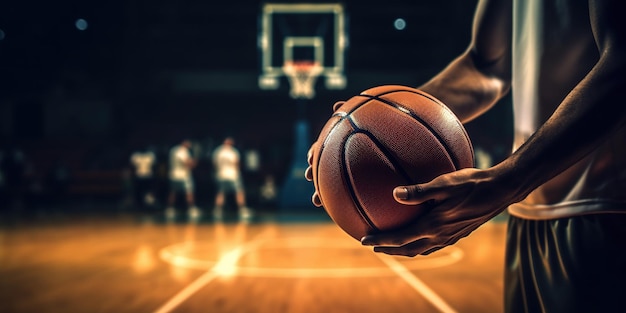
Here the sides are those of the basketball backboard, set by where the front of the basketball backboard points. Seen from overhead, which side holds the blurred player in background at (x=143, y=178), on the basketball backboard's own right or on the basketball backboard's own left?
on the basketball backboard's own right

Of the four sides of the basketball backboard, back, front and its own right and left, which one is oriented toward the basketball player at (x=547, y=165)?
front

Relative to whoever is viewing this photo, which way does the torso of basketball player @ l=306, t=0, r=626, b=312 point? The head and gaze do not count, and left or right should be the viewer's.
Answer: facing the viewer and to the left of the viewer

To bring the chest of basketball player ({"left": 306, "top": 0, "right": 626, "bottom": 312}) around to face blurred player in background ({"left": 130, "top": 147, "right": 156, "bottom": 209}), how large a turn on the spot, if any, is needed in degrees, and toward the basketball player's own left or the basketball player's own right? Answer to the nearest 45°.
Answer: approximately 90° to the basketball player's own right

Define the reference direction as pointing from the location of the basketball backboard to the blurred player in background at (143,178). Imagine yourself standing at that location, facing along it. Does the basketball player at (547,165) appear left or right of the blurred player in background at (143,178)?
left

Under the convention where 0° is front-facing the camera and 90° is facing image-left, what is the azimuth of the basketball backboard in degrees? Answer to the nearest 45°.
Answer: approximately 0°

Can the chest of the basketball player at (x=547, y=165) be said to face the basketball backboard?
no

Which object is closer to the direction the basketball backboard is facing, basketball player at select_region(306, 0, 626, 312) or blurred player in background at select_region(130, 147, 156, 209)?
the basketball player

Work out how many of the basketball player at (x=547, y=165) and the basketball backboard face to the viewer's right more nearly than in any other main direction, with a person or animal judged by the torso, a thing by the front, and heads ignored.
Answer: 0

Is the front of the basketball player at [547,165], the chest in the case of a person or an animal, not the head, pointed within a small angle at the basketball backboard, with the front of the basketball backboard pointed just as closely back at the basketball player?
no
